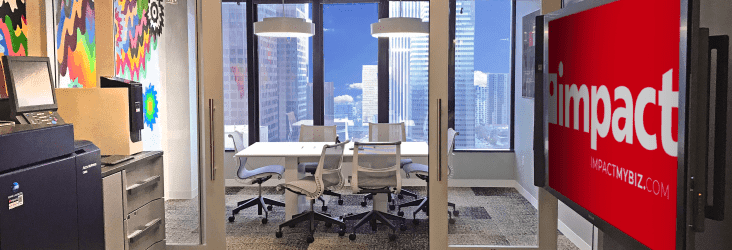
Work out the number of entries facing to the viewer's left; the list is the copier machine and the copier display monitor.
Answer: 0

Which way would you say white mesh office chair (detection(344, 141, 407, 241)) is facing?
away from the camera

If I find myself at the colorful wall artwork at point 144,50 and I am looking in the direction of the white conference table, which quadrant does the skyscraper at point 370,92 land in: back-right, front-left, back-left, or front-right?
front-left

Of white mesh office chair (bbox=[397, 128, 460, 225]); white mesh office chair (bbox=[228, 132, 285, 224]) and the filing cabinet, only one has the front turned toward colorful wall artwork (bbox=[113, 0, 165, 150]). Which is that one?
white mesh office chair (bbox=[397, 128, 460, 225])

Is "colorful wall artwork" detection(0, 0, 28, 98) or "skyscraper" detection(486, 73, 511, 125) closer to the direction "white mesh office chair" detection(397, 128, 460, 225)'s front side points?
the colorful wall artwork

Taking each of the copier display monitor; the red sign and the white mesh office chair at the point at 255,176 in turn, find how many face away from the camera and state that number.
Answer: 0

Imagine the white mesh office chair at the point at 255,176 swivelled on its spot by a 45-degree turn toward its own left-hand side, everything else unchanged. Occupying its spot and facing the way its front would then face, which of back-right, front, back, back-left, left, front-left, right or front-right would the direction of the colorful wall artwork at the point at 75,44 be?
back

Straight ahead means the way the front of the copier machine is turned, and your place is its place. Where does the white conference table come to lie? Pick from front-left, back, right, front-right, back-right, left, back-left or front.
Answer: left

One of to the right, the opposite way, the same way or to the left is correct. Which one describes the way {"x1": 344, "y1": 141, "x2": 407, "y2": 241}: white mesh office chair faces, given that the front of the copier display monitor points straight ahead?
to the left

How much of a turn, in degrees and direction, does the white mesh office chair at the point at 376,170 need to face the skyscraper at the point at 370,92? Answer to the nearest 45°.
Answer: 0° — it already faces it

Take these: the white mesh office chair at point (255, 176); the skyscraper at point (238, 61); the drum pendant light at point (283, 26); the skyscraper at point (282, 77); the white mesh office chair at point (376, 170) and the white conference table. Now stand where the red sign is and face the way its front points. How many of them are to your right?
6

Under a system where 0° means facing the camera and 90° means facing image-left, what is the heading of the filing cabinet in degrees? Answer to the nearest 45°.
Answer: approximately 315°

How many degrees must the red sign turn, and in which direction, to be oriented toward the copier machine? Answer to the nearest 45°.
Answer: approximately 45° to its right

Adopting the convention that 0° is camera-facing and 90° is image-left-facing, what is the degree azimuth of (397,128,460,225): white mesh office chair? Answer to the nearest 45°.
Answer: approximately 90°
